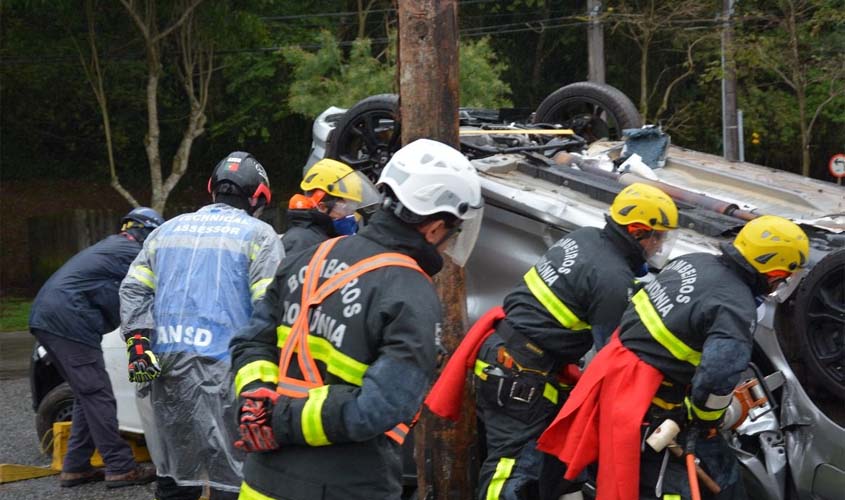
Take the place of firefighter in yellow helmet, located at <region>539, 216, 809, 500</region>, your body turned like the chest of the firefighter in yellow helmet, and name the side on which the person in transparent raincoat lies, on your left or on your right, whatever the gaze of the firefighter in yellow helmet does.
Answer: on your left

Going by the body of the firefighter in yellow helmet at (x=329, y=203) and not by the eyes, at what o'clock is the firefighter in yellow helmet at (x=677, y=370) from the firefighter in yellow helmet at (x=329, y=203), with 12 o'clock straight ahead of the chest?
the firefighter in yellow helmet at (x=677, y=370) is roughly at 2 o'clock from the firefighter in yellow helmet at (x=329, y=203).

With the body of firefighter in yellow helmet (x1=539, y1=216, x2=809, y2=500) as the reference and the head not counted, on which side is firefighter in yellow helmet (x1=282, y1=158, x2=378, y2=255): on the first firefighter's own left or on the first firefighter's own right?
on the first firefighter's own left

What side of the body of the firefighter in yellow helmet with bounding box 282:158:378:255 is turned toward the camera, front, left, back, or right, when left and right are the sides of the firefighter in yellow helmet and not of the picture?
right

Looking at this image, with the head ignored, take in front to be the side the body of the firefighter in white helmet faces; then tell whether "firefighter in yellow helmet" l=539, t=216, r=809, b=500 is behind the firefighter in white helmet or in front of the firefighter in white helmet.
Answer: in front

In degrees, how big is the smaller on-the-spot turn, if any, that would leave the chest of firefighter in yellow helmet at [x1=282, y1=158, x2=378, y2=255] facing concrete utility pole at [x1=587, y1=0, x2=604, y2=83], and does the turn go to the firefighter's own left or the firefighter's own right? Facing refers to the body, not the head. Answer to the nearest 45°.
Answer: approximately 90° to the firefighter's own left

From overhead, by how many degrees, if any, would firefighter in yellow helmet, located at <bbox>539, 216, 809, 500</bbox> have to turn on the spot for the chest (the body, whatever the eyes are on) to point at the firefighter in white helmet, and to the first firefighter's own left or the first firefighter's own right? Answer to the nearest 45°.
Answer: approximately 180°

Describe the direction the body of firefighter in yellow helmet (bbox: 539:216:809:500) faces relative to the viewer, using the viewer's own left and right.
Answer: facing away from the viewer and to the right of the viewer

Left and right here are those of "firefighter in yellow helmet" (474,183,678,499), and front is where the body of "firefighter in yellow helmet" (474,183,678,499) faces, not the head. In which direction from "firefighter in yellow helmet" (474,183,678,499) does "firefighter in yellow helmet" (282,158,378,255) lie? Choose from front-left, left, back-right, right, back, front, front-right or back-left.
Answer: left

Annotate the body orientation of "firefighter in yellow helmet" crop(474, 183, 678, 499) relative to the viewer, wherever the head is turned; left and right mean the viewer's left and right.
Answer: facing away from the viewer and to the right of the viewer

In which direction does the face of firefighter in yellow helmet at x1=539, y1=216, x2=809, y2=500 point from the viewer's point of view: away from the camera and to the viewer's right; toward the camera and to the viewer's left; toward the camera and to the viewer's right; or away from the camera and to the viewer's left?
away from the camera and to the viewer's right

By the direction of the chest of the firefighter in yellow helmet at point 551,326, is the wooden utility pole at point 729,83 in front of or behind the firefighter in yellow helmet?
in front

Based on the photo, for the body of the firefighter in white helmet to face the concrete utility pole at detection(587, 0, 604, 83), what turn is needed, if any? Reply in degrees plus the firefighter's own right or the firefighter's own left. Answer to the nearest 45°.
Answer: approximately 45° to the firefighter's own left

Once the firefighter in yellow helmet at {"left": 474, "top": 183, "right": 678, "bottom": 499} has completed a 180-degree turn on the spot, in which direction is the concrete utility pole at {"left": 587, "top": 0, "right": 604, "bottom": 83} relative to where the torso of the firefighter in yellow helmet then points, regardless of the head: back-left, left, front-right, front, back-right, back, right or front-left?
back-right
